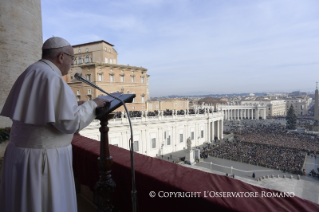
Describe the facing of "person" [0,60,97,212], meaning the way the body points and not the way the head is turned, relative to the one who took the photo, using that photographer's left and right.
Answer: facing away from the viewer and to the right of the viewer

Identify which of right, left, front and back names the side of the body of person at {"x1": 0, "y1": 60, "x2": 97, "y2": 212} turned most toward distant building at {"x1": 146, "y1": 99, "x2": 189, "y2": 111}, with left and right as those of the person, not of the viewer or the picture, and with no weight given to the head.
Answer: front
